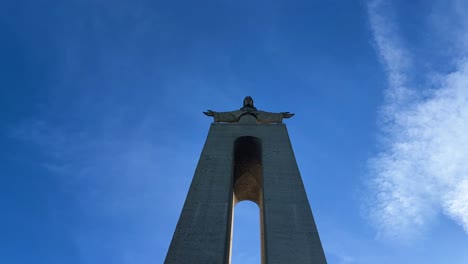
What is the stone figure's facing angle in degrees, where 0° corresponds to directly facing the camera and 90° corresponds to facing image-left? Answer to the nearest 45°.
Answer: approximately 0°
